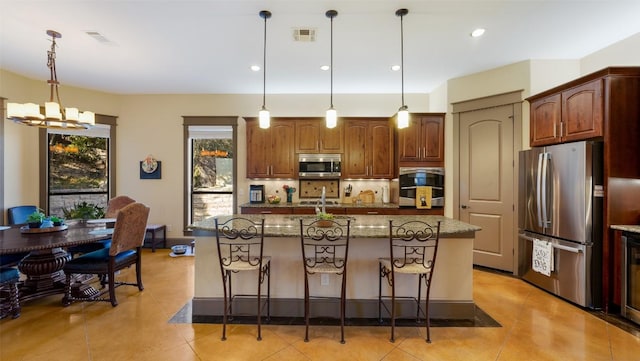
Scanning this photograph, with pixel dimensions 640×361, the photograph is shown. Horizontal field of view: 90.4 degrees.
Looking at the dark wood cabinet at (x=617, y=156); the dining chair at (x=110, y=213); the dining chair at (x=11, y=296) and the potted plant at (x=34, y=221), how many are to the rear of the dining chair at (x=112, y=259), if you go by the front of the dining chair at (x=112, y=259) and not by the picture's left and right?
1

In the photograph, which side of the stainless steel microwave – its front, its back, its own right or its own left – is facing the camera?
front

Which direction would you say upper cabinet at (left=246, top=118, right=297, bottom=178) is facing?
toward the camera

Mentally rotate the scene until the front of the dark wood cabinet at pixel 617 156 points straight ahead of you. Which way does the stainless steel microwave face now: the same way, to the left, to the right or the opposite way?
to the left

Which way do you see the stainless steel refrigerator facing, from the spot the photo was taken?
facing the viewer and to the left of the viewer

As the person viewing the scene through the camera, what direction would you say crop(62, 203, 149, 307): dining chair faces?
facing away from the viewer and to the left of the viewer

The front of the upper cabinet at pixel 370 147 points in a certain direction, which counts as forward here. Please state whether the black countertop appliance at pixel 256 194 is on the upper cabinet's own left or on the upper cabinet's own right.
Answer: on the upper cabinet's own right

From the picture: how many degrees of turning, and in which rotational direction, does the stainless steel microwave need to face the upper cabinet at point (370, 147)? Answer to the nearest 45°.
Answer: approximately 90° to its left

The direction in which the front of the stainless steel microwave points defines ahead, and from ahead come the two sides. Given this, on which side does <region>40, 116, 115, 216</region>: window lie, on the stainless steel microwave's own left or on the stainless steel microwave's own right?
on the stainless steel microwave's own right

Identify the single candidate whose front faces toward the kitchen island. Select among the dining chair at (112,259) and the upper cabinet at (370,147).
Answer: the upper cabinet

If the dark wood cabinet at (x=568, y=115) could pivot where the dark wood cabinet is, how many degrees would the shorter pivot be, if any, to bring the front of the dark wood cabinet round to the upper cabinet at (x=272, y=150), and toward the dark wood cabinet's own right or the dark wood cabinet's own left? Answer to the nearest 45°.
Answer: approximately 45° to the dark wood cabinet's own right

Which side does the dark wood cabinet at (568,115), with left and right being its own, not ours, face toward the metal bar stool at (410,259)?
front

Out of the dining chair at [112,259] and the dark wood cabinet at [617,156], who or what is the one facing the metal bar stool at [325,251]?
the dark wood cabinet

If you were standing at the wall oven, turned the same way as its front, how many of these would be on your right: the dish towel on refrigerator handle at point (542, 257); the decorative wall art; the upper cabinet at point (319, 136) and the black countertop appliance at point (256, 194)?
3

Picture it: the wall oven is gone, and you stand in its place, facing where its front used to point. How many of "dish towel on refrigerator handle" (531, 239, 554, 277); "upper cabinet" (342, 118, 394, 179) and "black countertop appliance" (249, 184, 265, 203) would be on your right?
2

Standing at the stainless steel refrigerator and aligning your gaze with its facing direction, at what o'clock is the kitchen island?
The kitchen island is roughly at 12 o'clock from the stainless steel refrigerator.

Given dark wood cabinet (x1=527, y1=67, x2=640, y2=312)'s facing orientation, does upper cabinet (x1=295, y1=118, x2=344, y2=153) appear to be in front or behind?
in front

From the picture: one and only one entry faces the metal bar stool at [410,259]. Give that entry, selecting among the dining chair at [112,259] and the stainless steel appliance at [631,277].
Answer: the stainless steel appliance
